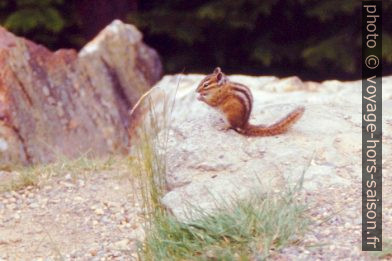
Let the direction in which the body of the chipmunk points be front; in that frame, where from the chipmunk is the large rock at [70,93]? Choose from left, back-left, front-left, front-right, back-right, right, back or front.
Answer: front-right

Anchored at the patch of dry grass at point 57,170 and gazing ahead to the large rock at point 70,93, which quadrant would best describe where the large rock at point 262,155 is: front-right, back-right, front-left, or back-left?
back-right

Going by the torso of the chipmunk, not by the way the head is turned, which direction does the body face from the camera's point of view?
to the viewer's left
